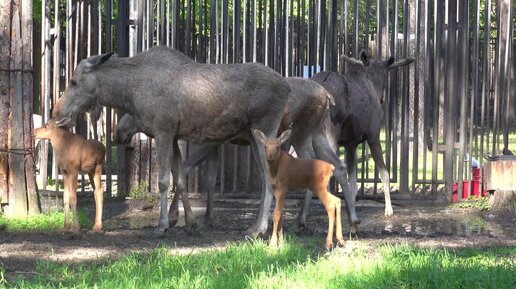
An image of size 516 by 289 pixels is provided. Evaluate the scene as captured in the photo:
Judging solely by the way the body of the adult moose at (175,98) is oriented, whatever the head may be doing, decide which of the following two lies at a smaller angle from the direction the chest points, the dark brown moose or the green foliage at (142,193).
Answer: the green foliage

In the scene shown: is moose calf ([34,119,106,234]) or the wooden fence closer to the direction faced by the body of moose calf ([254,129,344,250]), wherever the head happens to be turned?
the moose calf

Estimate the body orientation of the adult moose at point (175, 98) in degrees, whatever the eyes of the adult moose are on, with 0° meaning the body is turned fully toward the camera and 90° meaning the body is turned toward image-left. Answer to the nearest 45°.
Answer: approximately 90°
